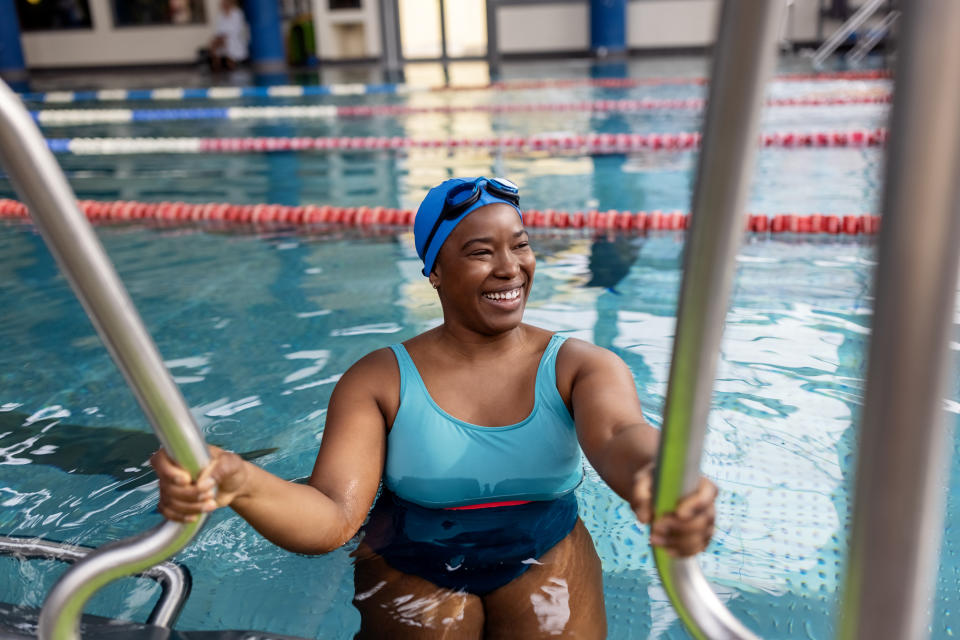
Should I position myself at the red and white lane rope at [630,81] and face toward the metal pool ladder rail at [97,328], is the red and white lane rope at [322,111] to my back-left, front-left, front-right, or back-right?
front-right

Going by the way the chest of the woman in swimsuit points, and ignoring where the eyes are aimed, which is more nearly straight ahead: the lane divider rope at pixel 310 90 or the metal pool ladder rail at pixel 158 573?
the metal pool ladder rail

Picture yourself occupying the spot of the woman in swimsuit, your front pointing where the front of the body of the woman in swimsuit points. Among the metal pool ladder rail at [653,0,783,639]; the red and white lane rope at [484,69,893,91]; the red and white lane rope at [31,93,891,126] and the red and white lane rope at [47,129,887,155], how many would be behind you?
3

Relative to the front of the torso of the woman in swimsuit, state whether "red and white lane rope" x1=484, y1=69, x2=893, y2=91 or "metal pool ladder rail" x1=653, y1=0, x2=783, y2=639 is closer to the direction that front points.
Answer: the metal pool ladder rail

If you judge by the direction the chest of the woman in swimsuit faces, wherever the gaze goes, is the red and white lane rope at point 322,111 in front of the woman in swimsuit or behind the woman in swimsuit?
behind

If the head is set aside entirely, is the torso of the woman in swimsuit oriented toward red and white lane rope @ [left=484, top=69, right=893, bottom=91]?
no

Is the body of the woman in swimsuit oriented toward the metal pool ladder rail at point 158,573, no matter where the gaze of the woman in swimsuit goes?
no

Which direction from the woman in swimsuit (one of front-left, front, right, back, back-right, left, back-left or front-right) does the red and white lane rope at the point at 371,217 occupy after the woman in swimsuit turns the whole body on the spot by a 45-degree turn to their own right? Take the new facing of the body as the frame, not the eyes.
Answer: back-right

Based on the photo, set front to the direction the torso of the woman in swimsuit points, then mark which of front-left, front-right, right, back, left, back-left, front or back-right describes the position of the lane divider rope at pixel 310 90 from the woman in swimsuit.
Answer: back

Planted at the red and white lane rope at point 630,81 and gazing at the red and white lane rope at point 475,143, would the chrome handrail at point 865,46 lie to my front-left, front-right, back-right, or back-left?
back-left

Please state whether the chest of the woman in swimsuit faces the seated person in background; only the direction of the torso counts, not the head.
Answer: no

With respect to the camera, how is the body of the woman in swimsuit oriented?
toward the camera

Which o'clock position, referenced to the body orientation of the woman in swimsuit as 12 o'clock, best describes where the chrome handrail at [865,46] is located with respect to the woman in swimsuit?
The chrome handrail is roughly at 7 o'clock from the woman in swimsuit.

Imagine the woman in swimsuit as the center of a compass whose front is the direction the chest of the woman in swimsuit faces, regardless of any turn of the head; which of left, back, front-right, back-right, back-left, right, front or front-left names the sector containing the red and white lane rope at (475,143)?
back

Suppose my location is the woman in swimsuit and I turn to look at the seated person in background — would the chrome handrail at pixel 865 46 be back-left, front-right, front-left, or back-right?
front-right

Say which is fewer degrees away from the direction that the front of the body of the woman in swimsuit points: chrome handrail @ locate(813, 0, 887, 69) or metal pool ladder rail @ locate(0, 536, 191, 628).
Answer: the metal pool ladder rail
